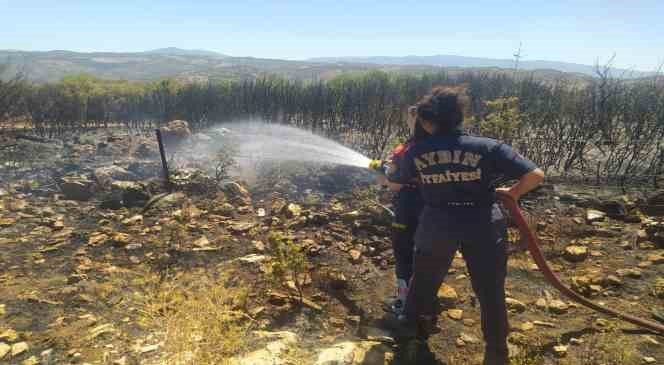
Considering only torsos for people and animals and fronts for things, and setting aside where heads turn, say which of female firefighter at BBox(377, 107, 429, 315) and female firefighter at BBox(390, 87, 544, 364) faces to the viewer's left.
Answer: female firefighter at BBox(377, 107, 429, 315)

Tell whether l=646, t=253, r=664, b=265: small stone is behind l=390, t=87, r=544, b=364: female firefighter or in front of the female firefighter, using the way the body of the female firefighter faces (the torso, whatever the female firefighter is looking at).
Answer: in front

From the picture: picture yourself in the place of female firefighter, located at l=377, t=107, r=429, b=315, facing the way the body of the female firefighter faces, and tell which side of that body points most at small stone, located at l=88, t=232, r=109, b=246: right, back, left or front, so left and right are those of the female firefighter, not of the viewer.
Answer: front

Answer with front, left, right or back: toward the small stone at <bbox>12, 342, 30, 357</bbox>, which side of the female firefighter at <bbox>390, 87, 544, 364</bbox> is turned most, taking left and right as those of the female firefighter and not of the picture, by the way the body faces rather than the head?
left

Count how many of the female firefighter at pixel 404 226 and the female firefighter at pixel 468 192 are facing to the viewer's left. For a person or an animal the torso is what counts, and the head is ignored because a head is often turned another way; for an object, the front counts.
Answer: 1

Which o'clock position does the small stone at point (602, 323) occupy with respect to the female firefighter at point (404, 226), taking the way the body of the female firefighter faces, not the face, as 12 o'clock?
The small stone is roughly at 6 o'clock from the female firefighter.

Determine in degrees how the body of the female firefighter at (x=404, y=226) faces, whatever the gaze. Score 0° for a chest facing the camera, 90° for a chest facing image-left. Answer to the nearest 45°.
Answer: approximately 90°

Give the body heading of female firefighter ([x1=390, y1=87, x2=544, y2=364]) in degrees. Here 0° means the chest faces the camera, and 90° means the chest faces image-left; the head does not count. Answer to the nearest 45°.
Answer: approximately 180°

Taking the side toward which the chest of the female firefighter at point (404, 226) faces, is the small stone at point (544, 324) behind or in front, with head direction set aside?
behind

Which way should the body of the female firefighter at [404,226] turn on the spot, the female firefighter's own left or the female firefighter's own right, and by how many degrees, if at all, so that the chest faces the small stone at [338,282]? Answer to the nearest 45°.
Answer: approximately 45° to the female firefighter's own right

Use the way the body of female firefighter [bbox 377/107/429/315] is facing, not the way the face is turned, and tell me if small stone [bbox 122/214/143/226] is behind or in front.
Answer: in front
